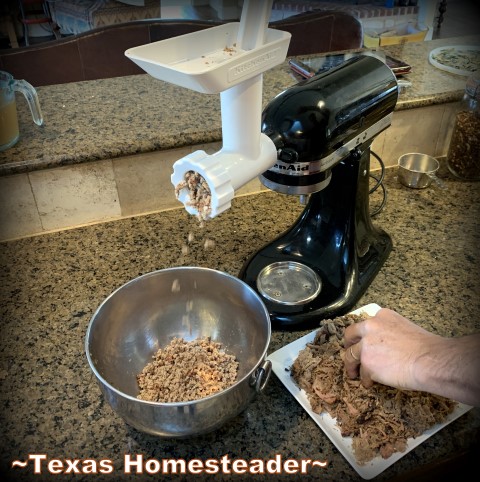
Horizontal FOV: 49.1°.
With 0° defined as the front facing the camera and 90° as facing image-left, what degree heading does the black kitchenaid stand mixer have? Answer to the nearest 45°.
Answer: approximately 45°

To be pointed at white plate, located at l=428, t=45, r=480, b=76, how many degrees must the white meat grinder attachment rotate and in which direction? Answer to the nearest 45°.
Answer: approximately 180°

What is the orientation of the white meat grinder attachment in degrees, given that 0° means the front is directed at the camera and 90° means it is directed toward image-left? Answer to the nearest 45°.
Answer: approximately 45°
